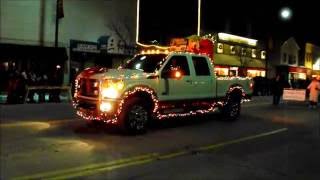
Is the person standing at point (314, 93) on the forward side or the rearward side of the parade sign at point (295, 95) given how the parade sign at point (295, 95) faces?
on the forward side

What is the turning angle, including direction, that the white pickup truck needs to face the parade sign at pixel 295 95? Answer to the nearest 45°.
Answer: approximately 180°

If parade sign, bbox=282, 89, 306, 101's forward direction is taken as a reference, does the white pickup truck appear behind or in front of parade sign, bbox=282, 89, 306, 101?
in front

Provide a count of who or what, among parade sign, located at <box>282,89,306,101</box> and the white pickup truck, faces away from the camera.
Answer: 0

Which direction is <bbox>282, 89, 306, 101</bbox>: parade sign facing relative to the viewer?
toward the camera

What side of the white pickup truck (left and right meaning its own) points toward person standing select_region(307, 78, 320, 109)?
back
